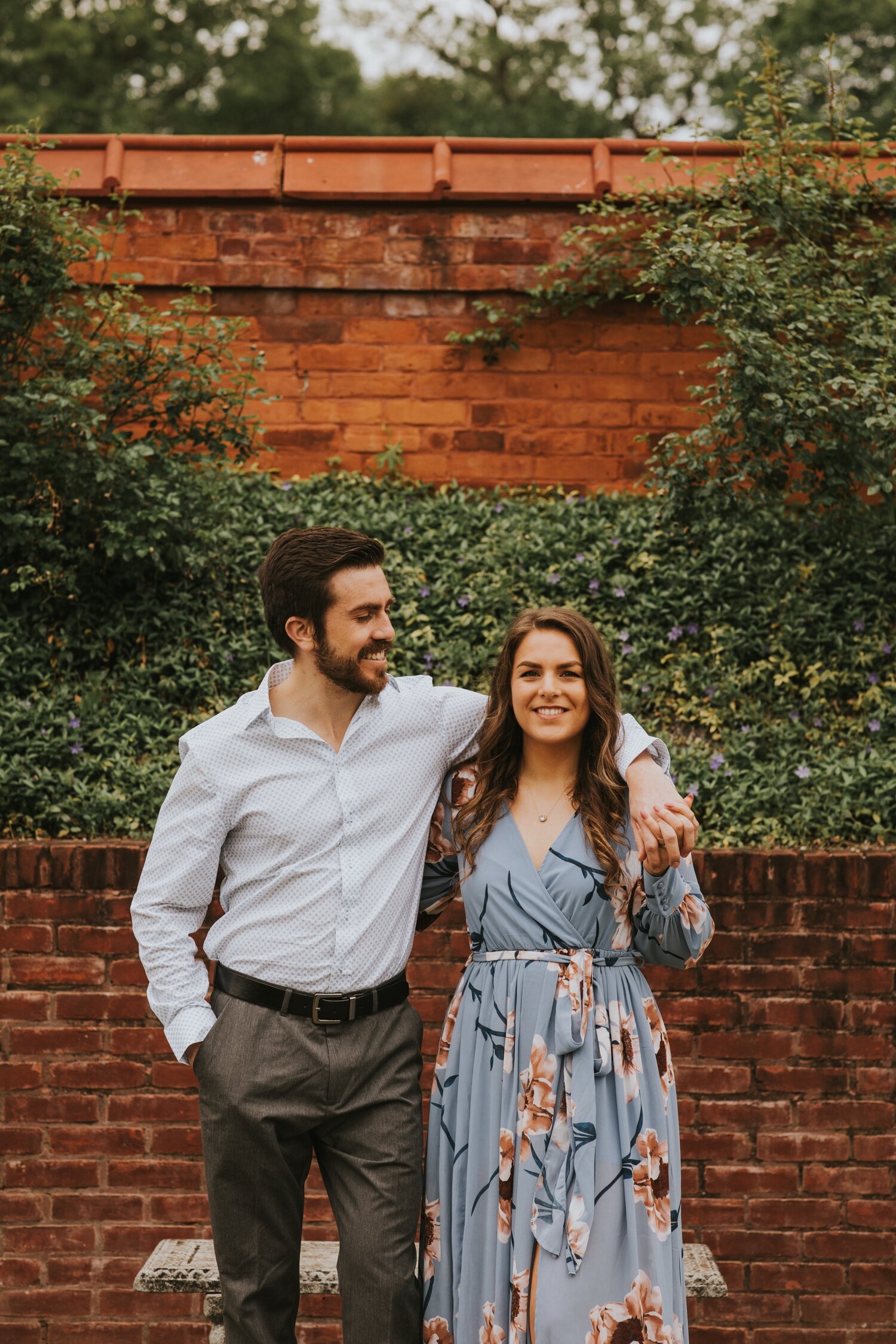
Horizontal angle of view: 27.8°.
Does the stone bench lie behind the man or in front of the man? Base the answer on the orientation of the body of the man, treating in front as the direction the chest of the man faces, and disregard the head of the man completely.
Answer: behind

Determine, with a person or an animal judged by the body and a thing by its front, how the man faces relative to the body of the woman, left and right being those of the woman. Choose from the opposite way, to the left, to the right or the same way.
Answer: the same way

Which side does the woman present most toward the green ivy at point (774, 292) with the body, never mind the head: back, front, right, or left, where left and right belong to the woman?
back

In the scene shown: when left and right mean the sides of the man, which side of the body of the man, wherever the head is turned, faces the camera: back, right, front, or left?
front

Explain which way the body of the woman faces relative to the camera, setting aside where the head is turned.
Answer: toward the camera

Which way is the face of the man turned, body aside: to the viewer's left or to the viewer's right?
to the viewer's right

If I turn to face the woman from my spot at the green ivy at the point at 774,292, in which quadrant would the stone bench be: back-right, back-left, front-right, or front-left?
front-right

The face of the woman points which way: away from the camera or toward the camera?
toward the camera

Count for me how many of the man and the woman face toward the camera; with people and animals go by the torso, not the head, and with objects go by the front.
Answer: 2
